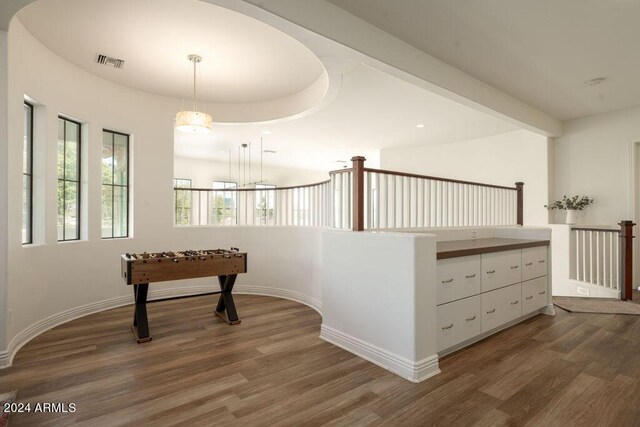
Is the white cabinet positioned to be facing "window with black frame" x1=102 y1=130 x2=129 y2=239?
no

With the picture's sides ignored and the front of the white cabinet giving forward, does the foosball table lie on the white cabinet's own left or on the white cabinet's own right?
on the white cabinet's own right

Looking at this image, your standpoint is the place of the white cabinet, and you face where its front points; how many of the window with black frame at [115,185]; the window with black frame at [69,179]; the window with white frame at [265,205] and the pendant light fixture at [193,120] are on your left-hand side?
0

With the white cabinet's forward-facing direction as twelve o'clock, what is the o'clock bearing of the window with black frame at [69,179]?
The window with black frame is roughly at 4 o'clock from the white cabinet.

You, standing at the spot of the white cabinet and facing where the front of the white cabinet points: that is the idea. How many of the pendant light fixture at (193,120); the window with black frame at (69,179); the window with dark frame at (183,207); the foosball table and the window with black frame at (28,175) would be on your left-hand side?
0

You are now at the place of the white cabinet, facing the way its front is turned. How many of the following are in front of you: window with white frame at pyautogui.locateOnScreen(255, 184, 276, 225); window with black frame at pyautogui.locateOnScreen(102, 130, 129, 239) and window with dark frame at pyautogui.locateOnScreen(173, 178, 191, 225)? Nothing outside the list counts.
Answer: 0

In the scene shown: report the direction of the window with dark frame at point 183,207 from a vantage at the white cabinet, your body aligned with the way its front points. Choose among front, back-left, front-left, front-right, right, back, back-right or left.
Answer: back-right

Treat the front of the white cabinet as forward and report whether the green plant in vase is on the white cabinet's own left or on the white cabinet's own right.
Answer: on the white cabinet's own left

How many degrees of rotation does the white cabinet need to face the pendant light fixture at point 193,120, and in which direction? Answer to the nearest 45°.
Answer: approximately 135° to its right

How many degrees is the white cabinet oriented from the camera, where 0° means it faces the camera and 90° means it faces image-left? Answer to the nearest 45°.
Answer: approximately 315°

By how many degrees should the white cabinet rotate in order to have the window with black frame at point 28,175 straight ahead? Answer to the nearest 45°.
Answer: approximately 90° to its right

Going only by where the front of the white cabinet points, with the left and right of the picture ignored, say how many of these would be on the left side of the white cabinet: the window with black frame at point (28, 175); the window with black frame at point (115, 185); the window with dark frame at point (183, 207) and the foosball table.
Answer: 0
